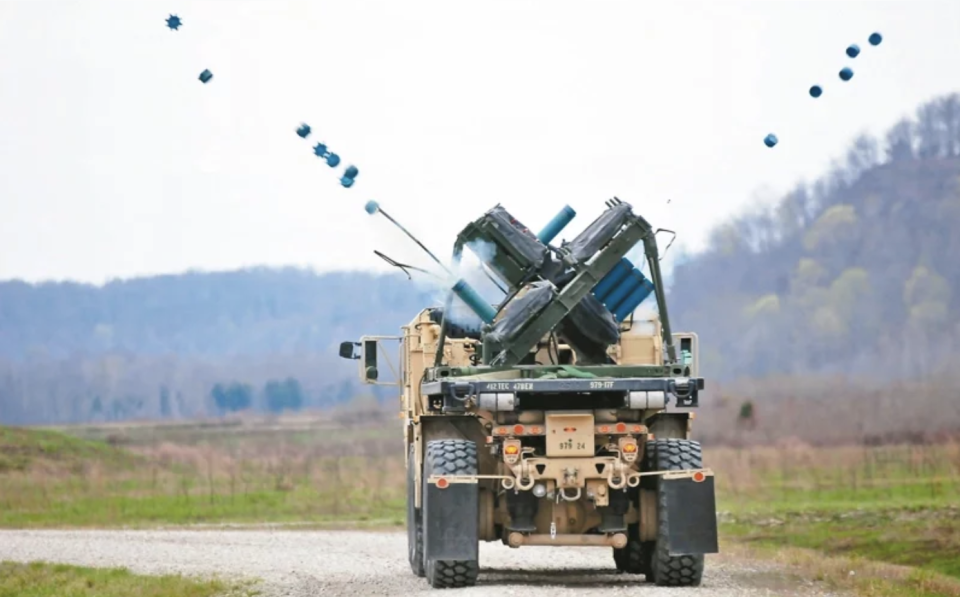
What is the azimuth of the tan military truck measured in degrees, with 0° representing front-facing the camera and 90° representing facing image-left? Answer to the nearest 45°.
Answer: approximately 180°
